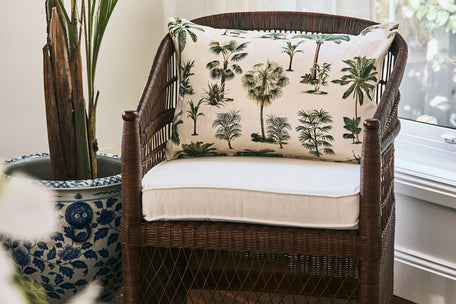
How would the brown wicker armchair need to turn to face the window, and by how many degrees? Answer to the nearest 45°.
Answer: approximately 135° to its left

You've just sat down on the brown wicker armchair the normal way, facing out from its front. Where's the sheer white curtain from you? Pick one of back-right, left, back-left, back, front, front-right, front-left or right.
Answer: back

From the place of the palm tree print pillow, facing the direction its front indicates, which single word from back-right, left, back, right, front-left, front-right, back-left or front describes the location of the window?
back-left

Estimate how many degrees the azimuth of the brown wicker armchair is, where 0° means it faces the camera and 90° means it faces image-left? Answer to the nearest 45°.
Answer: approximately 0°

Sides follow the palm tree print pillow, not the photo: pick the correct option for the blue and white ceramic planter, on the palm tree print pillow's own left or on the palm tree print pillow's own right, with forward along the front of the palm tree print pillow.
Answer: on the palm tree print pillow's own right

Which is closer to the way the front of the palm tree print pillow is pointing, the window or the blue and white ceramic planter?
the blue and white ceramic planter

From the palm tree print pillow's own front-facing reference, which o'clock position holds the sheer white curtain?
The sheer white curtain is roughly at 6 o'clock from the palm tree print pillow.
